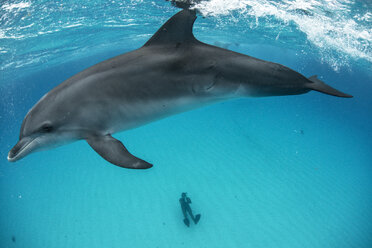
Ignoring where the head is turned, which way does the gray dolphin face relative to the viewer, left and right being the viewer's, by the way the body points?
facing to the left of the viewer
